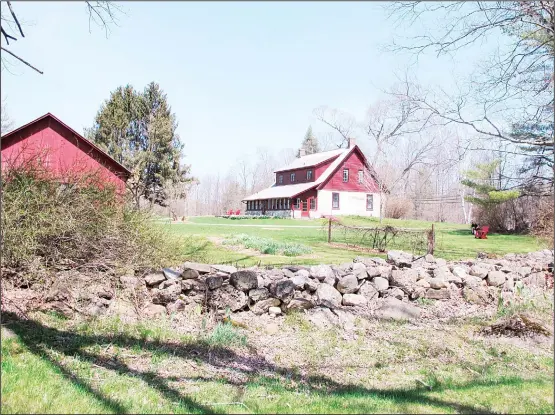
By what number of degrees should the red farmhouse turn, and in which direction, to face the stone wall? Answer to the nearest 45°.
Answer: approximately 45° to its left

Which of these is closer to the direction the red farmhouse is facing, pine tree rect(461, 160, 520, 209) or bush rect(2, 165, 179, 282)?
the bush

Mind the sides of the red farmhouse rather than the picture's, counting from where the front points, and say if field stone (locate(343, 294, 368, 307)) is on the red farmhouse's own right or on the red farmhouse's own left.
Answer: on the red farmhouse's own left

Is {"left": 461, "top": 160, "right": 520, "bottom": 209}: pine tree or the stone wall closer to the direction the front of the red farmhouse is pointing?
the stone wall

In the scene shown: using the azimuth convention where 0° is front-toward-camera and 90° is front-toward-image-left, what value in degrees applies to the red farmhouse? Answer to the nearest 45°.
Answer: approximately 45°

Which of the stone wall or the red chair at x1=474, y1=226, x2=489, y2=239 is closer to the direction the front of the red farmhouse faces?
the stone wall

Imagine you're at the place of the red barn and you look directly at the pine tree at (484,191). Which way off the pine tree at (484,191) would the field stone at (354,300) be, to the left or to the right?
right
